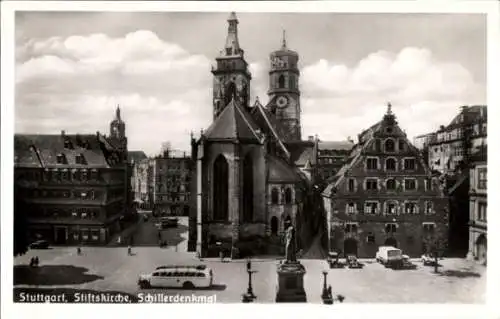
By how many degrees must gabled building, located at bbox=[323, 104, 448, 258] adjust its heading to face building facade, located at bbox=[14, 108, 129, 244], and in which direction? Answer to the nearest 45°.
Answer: approximately 90° to its right

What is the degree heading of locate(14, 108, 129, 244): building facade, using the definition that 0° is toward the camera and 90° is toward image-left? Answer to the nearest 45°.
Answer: approximately 0°

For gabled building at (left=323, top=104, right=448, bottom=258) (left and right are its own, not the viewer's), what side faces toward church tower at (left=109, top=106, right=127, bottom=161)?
right

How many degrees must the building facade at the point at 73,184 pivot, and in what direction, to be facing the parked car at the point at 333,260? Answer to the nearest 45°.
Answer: approximately 90° to its left

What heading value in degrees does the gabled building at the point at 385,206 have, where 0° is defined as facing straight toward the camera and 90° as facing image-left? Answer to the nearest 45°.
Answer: approximately 0°

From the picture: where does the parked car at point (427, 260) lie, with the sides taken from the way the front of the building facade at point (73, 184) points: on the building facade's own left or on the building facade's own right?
on the building facade's own left

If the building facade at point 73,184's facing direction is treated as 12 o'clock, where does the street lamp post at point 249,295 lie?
The street lamp post is roughly at 10 o'clock from the building facade.

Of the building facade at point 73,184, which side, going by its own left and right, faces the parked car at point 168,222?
left

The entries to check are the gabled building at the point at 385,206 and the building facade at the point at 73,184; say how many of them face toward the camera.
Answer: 2
